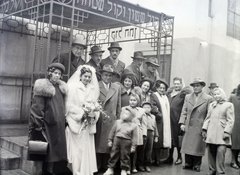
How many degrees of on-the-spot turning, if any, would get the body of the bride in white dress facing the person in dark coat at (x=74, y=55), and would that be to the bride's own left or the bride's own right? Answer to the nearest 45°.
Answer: approximately 135° to the bride's own left

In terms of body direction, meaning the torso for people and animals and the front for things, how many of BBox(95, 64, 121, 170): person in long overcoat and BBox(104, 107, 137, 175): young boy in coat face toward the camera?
2

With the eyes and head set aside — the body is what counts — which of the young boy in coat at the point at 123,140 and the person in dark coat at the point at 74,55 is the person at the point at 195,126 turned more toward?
the young boy in coat

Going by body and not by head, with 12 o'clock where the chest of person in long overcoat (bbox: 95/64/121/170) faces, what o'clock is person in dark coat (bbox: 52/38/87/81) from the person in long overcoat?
The person in dark coat is roughly at 5 o'clock from the person in long overcoat.

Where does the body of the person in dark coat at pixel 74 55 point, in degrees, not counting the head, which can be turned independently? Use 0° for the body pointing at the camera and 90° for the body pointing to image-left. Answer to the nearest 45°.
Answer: approximately 315°

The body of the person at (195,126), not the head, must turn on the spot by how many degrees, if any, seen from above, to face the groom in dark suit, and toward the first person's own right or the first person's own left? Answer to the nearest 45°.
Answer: approximately 45° to the first person's own right

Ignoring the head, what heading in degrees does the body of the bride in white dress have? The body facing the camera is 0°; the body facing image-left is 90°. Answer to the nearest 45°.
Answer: approximately 315°

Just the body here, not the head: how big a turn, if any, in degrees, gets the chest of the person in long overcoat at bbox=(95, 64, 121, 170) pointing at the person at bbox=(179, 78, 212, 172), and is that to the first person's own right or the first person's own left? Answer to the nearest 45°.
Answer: approximately 90° to the first person's own left

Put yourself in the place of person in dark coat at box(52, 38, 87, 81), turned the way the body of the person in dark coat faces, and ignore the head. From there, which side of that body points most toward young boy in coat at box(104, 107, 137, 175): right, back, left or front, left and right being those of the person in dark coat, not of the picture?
front
